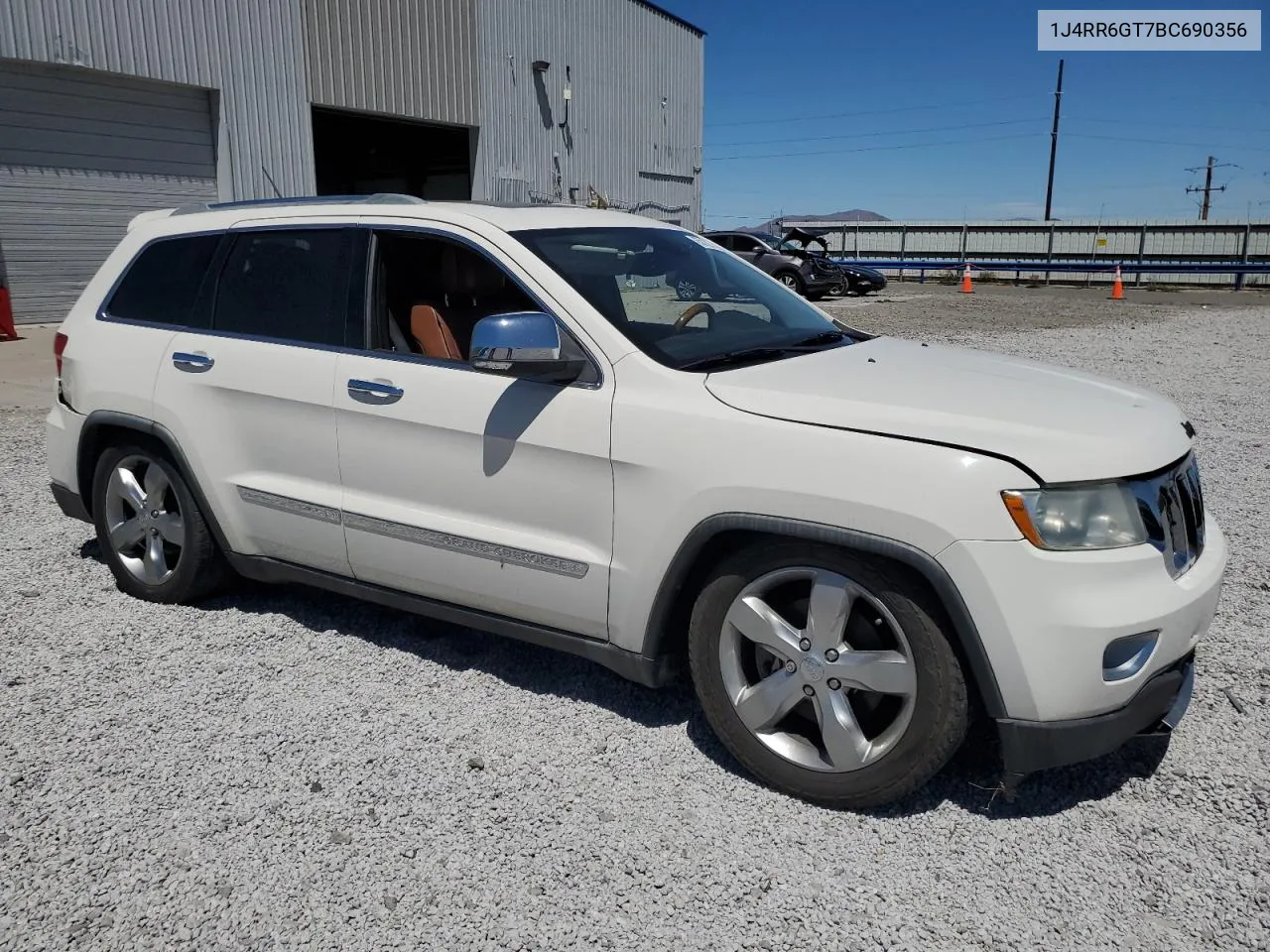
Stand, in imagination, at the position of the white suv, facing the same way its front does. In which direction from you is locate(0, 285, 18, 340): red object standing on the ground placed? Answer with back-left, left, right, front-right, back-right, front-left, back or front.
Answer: back

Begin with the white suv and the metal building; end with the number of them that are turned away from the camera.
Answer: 0

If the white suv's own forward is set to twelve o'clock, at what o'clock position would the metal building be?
The metal building is roughly at 7 o'clock from the white suv.

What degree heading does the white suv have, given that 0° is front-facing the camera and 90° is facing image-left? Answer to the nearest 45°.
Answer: approximately 315°

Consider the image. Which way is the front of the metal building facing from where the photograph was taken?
facing the viewer and to the right of the viewer

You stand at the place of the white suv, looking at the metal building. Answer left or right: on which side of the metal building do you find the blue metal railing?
right

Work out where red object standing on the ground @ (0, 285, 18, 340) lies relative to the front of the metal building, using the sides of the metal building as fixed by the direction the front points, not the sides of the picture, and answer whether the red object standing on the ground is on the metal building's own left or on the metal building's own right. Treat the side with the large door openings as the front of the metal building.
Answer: on the metal building's own right

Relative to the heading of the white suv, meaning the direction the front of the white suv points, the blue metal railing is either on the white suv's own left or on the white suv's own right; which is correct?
on the white suv's own left
